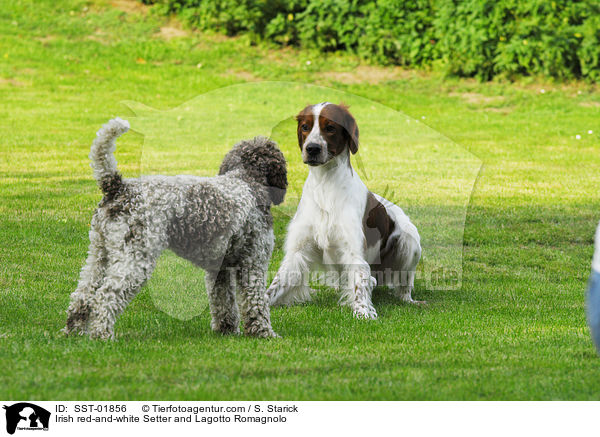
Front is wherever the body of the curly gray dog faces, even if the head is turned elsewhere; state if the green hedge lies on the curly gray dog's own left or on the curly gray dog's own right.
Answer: on the curly gray dog's own left

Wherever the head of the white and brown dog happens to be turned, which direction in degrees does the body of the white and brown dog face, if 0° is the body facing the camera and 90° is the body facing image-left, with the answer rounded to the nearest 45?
approximately 45°

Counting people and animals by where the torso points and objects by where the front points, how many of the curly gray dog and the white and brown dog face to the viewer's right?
1

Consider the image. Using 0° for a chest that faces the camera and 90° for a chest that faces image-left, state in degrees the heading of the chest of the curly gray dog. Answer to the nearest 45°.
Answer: approximately 270°

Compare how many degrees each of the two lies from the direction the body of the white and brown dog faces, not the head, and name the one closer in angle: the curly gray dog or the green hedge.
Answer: the curly gray dog

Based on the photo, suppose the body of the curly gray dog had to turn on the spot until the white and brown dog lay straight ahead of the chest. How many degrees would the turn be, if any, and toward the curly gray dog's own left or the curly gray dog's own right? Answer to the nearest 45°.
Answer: approximately 45° to the curly gray dog's own left

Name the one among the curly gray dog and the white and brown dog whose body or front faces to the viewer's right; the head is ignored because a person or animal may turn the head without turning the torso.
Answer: the curly gray dog

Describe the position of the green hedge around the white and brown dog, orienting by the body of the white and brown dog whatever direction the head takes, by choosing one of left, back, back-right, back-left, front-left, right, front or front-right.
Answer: back-right
